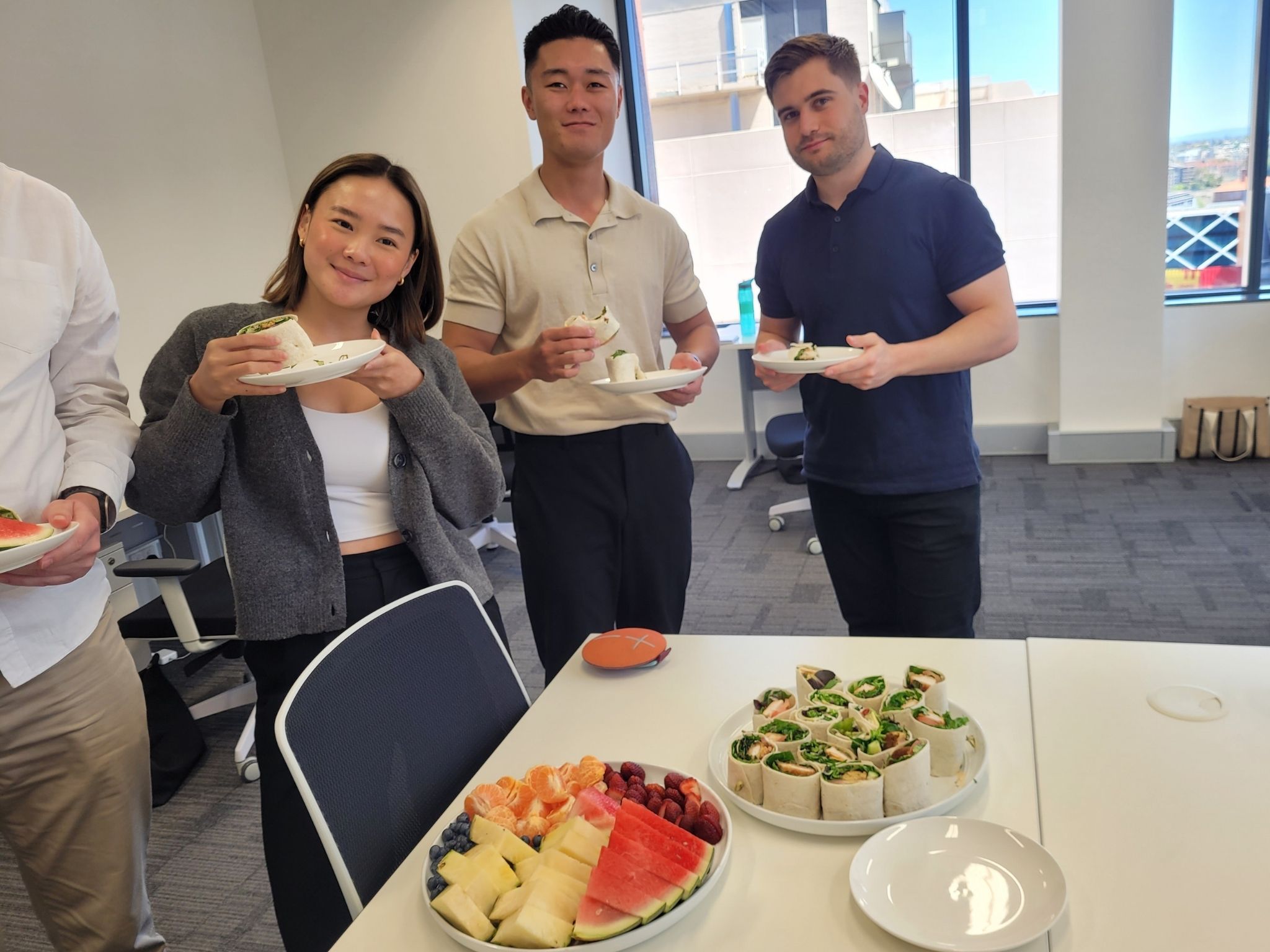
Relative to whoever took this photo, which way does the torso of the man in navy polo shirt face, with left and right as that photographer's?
facing the viewer and to the left of the viewer

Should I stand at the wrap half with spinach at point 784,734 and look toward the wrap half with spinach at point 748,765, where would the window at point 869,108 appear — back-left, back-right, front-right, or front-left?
back-right

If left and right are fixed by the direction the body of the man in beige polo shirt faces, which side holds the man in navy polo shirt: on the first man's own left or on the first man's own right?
on the first man's own left

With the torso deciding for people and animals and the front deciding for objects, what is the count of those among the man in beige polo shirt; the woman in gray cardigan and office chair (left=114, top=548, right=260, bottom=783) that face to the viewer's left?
1

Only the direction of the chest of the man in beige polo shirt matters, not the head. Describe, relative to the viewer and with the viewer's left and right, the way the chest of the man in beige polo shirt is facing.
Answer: facing the viewer

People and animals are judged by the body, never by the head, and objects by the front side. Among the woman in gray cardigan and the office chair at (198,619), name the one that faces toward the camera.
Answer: the woman in gray cardigan

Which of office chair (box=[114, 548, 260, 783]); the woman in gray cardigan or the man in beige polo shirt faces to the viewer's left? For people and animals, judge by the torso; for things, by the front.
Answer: the office chair

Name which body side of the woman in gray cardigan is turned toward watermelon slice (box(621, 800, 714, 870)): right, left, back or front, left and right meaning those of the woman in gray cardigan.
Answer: front

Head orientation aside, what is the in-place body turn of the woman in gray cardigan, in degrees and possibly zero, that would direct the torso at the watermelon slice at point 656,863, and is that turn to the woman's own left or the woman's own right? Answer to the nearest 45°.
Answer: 0° — they already face it

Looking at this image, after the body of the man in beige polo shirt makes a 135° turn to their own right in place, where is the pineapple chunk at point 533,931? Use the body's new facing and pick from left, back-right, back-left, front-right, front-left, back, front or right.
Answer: back-left

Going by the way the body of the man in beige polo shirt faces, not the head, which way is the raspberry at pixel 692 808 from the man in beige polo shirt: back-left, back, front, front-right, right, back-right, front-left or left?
front

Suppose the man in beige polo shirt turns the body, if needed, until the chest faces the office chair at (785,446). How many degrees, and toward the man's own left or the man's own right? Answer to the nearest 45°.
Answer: approximately 180°

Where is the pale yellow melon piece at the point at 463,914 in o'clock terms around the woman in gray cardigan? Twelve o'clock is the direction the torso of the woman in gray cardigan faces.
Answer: The pale yellow melon piece is roughly at 12 o'clock from the woman in gray cardigan.

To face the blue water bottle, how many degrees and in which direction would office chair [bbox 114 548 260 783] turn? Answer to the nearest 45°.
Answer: approximately 135° to its right

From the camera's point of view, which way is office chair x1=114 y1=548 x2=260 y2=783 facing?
to the viewer's left

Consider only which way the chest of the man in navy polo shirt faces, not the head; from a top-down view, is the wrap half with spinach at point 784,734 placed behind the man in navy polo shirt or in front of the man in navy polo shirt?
in front

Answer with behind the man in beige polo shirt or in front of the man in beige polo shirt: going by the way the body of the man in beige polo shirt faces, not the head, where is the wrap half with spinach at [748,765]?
in front

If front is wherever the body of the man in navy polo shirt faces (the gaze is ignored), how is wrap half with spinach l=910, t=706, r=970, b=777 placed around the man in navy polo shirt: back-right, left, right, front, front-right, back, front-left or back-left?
front-left

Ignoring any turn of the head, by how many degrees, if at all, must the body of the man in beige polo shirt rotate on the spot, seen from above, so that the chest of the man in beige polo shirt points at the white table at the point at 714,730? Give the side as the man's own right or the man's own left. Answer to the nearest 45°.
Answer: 0° — they already face it

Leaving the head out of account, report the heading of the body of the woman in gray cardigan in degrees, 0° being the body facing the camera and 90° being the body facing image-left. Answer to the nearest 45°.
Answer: approximately 0°
